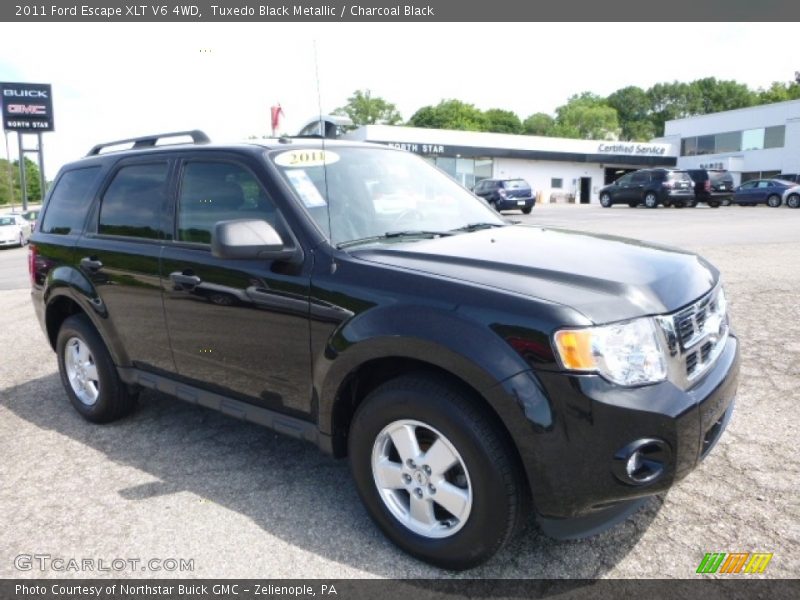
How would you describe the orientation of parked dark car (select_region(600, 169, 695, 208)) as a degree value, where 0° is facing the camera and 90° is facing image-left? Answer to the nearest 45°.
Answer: approximately 135°

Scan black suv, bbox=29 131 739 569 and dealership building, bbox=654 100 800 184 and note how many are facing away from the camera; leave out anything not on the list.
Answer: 0

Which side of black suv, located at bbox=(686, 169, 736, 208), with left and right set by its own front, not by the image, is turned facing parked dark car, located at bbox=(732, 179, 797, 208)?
right

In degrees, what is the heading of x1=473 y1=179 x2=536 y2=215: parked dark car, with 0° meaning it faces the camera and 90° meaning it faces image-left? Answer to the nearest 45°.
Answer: approximately 135°

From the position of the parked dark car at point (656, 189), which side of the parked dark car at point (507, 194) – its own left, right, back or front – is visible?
right

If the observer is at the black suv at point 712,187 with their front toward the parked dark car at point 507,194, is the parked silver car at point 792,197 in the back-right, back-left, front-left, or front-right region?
back-left

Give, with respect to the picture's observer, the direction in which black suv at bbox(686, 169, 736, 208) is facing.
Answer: facing away from the viewer and to the left of the viewer

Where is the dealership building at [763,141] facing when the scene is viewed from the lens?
facing the viewer and to the left of the viewer

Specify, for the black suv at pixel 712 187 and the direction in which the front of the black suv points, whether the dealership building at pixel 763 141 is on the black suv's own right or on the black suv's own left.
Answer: on the black suv's own right

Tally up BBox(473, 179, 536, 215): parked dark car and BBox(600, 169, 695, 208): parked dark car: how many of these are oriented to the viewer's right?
0

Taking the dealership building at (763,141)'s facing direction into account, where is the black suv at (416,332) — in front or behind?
in front

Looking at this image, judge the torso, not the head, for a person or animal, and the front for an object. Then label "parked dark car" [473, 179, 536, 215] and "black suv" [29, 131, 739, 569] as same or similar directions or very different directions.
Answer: very different directions

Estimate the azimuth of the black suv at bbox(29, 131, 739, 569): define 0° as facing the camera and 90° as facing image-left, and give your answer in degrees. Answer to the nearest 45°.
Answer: approximately 315°

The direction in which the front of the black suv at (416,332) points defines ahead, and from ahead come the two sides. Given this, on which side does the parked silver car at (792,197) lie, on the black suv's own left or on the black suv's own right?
on the black suv's own left
